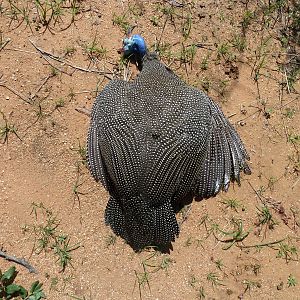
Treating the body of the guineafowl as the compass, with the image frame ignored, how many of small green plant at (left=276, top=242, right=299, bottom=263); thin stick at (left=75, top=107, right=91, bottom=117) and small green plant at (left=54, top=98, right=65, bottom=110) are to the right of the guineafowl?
1

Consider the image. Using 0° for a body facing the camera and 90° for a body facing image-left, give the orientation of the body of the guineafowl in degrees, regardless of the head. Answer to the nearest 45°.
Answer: approximately 180°

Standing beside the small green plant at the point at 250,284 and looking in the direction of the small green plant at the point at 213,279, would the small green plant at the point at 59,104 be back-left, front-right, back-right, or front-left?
front-right

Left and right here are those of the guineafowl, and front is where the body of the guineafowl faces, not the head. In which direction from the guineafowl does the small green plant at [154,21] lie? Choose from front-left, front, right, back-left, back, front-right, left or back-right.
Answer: front

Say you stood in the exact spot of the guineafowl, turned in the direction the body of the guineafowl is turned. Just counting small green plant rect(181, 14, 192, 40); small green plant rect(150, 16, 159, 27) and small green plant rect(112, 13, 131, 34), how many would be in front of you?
3

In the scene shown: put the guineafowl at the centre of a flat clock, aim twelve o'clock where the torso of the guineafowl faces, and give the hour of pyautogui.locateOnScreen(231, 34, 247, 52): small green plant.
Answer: The small green plant is roughly at 1 o'clock from the guineafowl.

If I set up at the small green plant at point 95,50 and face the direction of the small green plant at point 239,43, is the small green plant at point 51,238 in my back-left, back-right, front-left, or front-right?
back-right

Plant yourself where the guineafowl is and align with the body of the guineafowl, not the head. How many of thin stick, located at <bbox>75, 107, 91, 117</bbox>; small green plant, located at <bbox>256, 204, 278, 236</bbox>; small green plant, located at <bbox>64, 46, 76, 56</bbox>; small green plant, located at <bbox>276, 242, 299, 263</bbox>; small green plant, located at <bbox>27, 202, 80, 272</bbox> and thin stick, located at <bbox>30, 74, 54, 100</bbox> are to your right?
2

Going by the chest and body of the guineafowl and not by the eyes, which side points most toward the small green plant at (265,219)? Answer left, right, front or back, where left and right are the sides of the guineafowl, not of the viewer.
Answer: right

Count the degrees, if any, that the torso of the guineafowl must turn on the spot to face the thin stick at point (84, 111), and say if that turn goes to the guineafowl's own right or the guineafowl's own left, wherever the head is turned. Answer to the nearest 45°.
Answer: approximately 45° to the guineafowl's own left

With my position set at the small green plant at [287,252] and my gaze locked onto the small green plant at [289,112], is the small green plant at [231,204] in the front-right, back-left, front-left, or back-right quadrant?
front-left

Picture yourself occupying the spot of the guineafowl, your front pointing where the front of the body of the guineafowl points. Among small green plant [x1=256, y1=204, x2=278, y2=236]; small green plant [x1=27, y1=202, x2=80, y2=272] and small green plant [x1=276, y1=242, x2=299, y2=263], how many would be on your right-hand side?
2

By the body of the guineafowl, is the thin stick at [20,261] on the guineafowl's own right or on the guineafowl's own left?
on the guineafowl's own left

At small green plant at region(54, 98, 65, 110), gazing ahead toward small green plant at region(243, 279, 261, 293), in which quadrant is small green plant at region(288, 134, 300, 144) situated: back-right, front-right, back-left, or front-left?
front-left

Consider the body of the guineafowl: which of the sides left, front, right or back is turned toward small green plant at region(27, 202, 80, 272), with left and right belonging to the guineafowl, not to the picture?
left

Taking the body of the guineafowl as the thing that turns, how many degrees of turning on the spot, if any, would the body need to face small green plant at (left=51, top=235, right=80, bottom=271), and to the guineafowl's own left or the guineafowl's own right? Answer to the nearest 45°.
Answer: approximately 90° to the guineafowl's own left
